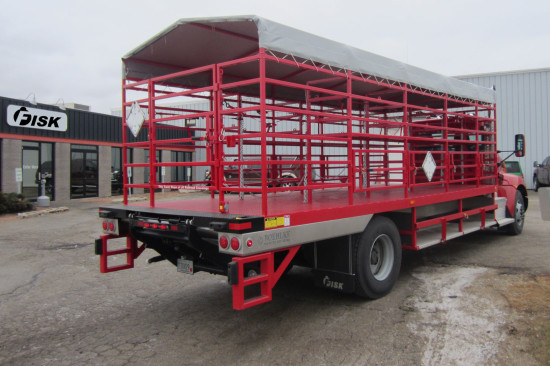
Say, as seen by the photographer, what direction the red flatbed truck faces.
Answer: facing away from the viewer and to the right of the viewer

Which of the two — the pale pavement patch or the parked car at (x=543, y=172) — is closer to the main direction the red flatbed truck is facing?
the parked car

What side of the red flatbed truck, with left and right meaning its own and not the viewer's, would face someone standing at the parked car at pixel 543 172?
front
